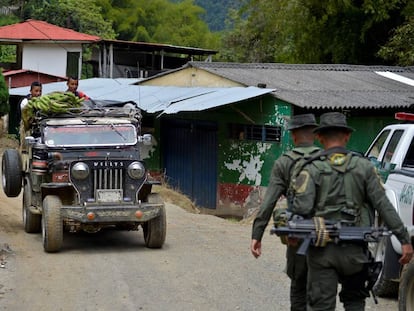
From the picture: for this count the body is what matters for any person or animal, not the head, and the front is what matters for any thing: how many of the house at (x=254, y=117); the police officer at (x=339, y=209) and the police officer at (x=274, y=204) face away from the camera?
2

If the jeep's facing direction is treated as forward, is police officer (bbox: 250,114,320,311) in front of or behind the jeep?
in front

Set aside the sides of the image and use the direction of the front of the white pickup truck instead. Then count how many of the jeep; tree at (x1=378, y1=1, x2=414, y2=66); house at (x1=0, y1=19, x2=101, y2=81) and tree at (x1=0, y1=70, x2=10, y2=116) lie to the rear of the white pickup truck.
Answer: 0

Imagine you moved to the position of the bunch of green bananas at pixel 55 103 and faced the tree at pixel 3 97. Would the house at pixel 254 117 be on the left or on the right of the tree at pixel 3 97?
right

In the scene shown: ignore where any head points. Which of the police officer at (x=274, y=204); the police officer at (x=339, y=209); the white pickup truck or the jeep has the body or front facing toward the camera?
the jeep

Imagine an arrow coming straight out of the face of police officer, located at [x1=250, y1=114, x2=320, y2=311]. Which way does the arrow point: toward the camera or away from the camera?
away from the camera

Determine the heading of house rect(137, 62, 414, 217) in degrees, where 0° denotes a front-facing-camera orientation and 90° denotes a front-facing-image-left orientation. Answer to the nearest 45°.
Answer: approximately 45°

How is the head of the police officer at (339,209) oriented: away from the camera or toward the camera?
away from the camera

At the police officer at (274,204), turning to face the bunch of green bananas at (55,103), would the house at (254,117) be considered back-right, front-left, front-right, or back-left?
front-right

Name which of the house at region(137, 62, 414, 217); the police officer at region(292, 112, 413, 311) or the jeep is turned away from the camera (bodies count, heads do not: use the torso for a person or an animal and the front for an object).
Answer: the police officer

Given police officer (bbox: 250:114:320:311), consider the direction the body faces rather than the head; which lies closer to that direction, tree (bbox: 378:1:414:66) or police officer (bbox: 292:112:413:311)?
the tree

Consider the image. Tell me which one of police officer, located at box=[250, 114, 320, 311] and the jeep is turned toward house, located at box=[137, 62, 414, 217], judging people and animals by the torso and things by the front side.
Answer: the police officer

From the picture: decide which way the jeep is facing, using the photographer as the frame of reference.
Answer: facing the viewer

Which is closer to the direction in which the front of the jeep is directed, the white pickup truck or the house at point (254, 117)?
the white pickup truck

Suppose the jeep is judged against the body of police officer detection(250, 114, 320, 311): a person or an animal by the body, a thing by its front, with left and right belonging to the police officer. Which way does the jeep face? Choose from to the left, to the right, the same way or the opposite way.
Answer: the opposite way

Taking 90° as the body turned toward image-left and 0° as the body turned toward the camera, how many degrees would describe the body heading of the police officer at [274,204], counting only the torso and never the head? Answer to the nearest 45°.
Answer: approximately 180°

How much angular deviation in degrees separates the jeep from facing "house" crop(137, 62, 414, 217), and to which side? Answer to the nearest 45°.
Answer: approximately 135° to its left

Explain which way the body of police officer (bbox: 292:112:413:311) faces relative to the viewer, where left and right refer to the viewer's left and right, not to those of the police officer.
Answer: facing away from the viewer
